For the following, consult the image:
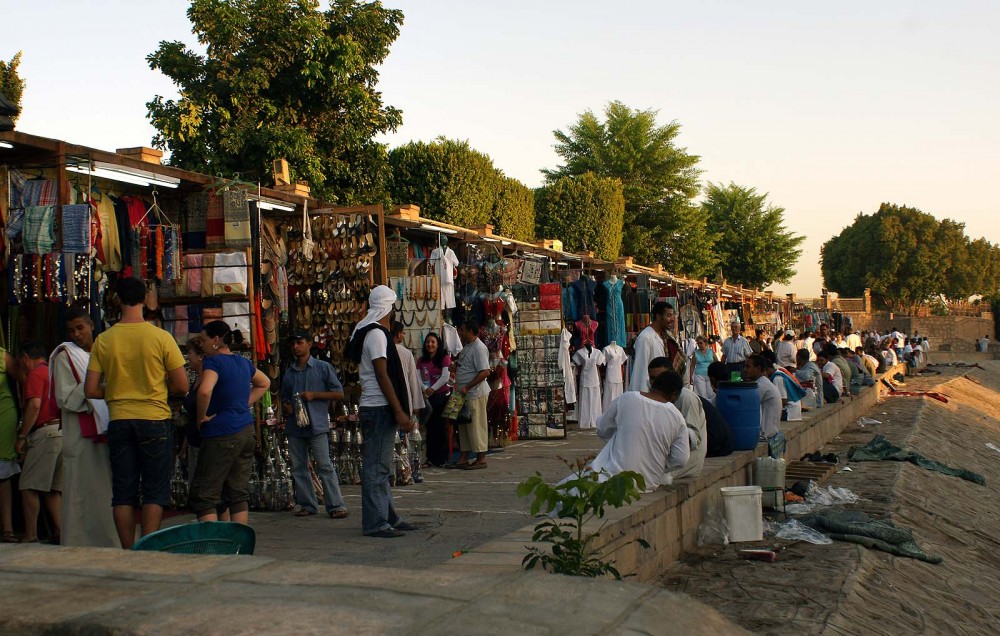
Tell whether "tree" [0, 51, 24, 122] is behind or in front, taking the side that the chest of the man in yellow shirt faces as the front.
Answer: in front

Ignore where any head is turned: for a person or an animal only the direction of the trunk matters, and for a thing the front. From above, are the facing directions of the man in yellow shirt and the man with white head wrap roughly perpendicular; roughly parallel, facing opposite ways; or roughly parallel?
roughly perpendicular

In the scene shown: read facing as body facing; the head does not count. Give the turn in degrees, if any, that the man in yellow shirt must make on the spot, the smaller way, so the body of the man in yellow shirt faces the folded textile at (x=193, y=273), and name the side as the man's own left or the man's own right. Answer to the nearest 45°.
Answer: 0° — they already face it

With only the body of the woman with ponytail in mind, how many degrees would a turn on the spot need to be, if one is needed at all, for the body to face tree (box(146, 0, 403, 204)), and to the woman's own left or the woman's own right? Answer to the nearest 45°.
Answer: approximately 45° to the woman's own right

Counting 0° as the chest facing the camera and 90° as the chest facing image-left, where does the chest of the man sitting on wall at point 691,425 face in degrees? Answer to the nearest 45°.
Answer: approximately 90°

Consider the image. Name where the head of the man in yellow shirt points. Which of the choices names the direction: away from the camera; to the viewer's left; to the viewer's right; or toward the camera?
away from the camera

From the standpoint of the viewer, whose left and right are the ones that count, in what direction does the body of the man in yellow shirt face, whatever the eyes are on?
facing away from the viewer

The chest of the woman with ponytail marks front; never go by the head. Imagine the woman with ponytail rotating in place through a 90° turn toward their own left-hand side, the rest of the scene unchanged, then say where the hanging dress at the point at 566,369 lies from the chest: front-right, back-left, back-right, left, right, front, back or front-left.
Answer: back

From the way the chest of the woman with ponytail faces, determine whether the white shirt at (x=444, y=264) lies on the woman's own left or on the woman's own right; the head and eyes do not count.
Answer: on the woman's own right
